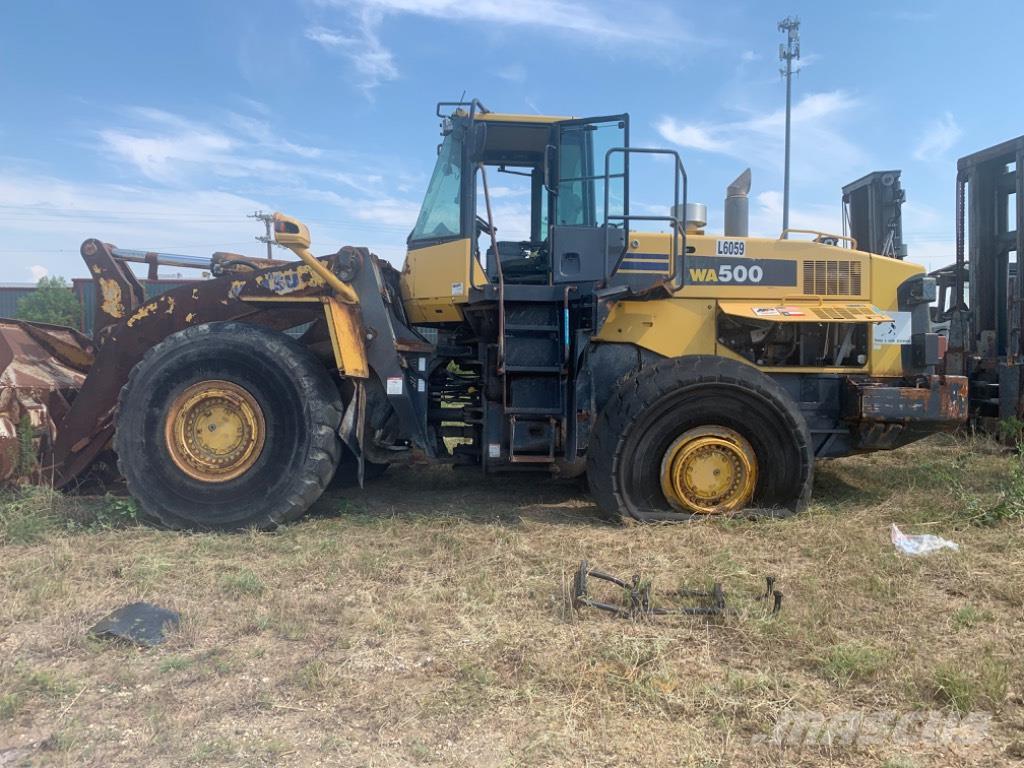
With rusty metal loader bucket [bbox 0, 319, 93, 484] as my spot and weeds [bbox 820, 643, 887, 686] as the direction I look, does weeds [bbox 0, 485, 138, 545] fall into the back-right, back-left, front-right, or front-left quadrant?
front-right

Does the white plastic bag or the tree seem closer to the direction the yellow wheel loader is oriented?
the tree

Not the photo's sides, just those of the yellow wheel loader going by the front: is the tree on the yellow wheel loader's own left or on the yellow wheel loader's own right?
on the yellow wheel loader's own right

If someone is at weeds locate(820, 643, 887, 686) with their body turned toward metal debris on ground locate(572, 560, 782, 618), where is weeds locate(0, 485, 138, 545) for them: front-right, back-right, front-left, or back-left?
front-left

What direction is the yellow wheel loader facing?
to the viewer's left

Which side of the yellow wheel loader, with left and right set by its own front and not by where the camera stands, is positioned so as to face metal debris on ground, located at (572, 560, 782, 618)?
left

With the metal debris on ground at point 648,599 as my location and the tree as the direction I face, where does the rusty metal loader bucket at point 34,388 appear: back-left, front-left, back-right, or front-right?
front-left

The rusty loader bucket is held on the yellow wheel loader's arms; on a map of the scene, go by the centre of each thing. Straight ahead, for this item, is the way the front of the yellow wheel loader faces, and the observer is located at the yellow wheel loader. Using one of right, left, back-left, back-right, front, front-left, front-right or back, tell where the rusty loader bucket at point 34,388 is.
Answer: front

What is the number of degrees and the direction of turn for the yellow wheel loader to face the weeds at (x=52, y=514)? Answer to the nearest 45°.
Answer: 0° — it already faces it
